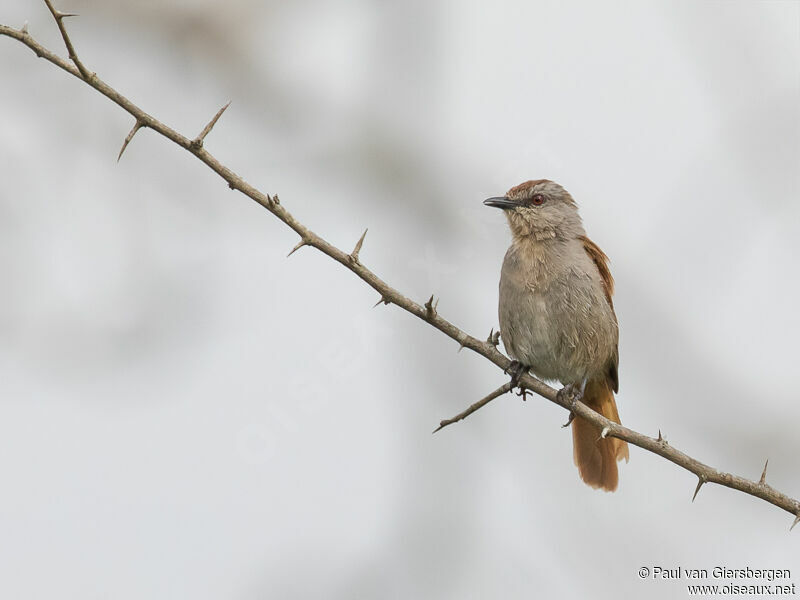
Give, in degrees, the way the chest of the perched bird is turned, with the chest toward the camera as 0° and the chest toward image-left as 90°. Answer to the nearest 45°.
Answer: approximately 45°
